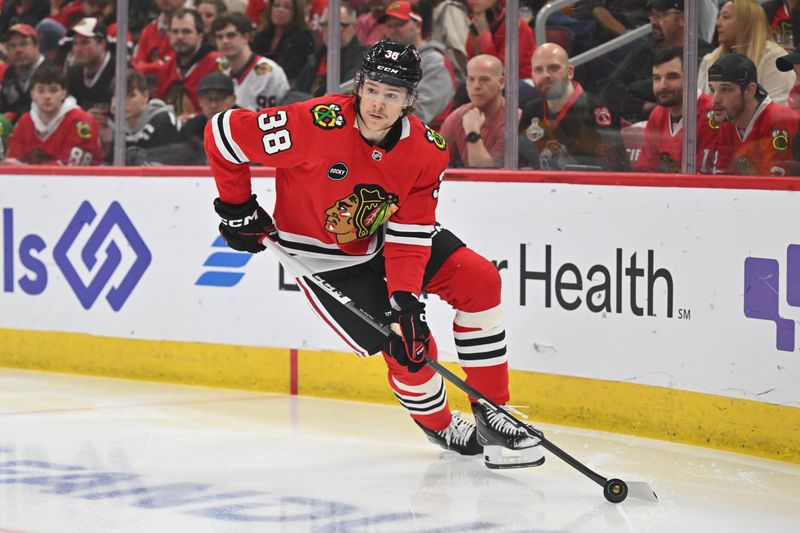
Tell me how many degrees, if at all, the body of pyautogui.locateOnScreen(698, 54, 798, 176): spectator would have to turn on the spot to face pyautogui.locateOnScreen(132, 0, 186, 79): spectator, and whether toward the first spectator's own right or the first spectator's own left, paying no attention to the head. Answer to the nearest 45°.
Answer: approximately 45° to the first spectator's own right

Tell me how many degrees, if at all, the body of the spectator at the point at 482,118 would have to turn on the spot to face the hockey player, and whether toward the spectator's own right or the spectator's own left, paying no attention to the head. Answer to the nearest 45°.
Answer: approximately 45° to the spectator's own left

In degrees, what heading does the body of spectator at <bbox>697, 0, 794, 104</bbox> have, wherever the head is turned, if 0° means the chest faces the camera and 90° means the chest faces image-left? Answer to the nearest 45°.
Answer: approximately 45°
